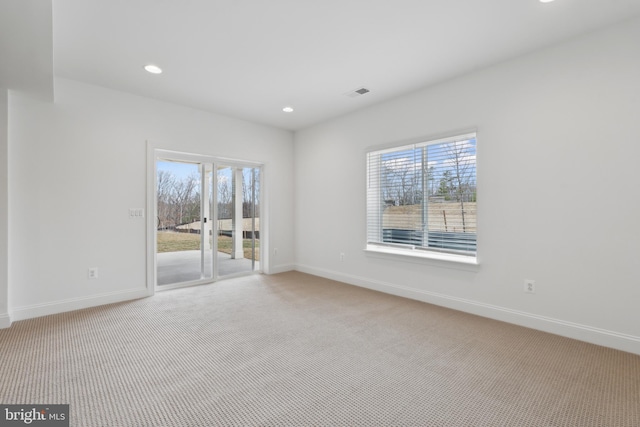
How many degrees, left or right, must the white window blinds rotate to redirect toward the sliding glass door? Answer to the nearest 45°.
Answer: approximately 45° to its right

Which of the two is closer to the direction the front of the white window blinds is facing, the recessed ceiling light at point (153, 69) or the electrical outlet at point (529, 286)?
the recessed ceiling light

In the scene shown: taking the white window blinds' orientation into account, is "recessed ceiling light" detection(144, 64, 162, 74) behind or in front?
in front

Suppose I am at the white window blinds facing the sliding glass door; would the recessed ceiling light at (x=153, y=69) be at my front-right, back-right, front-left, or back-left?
front-left

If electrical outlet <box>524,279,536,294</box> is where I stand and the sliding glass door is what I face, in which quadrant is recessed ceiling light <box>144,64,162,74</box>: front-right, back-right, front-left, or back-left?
front-left

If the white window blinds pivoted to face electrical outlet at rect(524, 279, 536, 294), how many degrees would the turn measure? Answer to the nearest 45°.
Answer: approximately 90° to its left

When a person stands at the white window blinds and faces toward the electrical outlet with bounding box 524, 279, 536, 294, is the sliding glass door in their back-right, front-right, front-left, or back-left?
back-right
